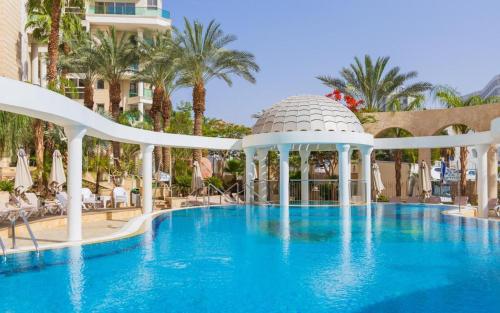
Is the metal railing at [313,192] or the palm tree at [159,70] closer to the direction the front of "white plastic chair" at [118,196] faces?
the metal railing

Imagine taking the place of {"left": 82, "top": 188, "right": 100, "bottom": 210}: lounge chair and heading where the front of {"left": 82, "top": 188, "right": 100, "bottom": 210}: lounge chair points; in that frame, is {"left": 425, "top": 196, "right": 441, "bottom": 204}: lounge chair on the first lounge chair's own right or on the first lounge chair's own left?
on the first lounge chair's own left

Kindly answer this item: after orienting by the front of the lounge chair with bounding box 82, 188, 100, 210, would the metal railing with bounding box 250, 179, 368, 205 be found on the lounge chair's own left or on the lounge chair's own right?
on the lounge chair's own left

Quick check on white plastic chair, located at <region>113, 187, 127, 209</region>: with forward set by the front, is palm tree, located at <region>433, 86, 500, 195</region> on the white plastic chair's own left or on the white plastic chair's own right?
on the white plastic chair's own left

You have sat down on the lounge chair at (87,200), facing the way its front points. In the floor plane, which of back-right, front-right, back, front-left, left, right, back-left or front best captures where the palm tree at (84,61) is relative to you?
back-left

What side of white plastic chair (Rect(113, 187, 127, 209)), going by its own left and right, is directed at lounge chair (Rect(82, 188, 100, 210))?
right

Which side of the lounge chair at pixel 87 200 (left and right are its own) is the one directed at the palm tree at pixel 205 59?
left

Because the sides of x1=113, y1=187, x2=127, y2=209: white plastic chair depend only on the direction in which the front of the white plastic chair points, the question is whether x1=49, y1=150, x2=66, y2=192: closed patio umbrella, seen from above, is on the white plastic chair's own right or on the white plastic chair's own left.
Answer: on the white plastic chair's own right

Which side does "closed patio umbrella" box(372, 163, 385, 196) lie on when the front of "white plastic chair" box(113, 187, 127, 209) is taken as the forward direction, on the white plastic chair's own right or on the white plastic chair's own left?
on the white plastic chair's own left

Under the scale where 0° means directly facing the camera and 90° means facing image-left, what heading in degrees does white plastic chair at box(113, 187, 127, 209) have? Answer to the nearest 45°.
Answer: approximately 315°

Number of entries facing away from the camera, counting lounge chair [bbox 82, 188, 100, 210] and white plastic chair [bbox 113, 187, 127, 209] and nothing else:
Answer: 0
